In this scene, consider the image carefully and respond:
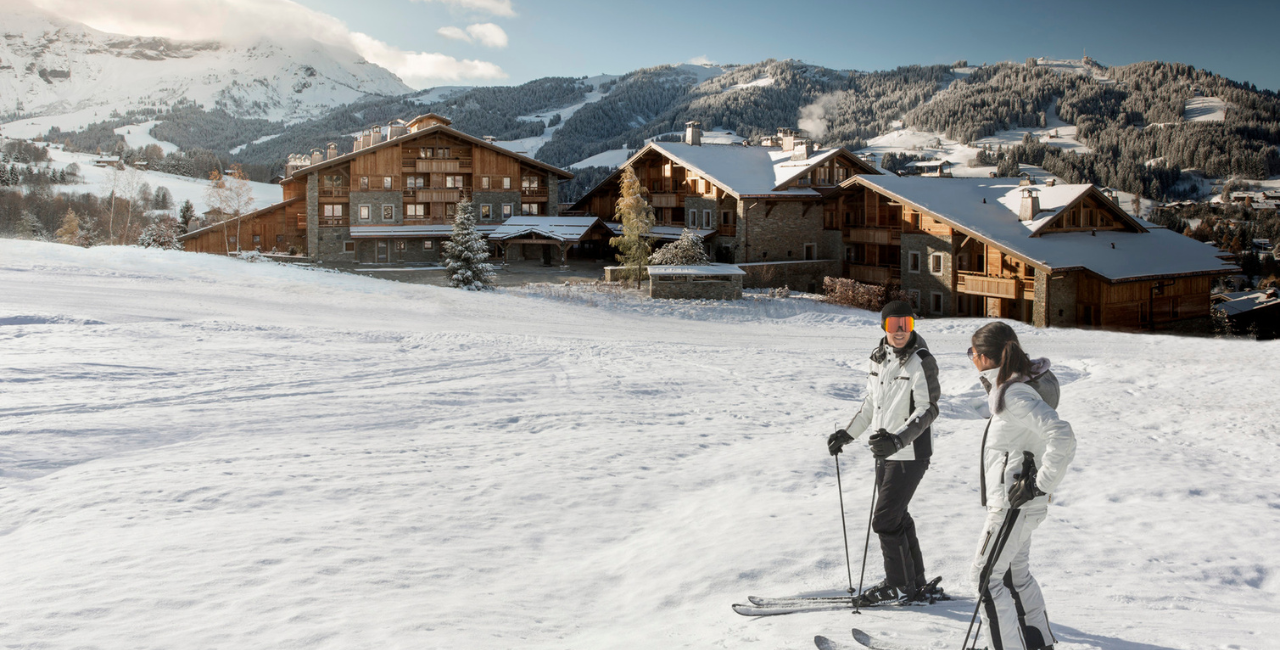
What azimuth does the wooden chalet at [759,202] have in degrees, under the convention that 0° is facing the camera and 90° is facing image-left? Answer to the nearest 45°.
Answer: approximately 45°

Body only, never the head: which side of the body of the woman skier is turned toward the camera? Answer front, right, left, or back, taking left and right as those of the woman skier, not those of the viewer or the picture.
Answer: left

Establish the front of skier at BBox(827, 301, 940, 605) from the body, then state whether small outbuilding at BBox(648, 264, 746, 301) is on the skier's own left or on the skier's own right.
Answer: on the skier's own right

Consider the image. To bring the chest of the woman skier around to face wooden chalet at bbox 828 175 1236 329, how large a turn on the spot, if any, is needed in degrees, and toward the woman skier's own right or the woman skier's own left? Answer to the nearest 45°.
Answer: approximately 90° to the woman skier's own right
